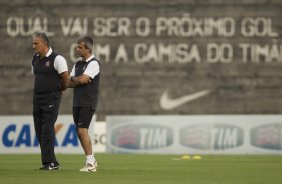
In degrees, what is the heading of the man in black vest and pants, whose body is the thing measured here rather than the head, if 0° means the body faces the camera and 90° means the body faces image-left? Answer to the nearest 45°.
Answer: approximately 45°

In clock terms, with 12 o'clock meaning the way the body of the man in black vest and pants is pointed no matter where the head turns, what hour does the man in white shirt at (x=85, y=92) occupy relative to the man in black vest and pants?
The man in white shirt is roughly at 8 o'clock from the man in black vest and pants.

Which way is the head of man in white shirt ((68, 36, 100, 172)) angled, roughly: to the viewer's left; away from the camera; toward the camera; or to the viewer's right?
to the viewer's left
